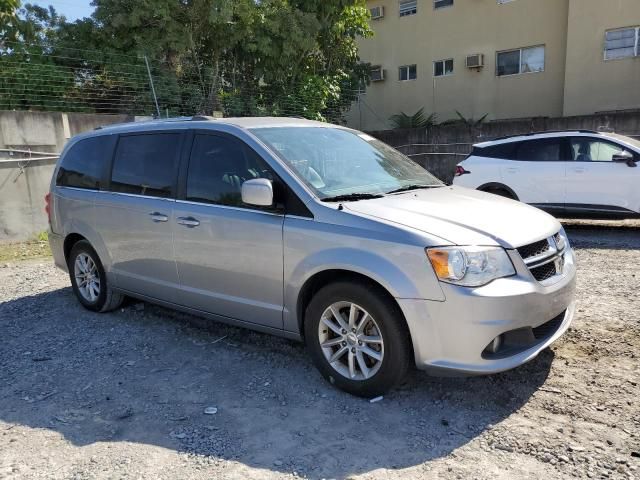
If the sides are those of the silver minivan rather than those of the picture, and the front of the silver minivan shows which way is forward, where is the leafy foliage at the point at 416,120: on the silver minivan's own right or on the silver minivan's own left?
on the silver minivan's own left

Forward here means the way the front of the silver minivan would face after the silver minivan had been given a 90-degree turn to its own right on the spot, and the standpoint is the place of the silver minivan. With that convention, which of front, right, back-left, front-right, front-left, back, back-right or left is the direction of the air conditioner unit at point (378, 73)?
back-right

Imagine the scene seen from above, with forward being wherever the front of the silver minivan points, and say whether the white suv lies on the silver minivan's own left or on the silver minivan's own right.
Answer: on the silver minivan's own left

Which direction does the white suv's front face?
to the viewer's right

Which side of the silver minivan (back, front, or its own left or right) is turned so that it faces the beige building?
left

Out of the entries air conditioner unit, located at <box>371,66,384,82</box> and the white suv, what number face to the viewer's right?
1

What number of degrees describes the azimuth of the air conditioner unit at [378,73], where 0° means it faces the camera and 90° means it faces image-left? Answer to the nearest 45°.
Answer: approximately 45°

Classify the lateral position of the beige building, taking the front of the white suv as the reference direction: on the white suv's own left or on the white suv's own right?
on the white suv's own left

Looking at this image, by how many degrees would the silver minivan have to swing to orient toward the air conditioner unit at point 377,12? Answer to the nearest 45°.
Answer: approximately 135° to its left

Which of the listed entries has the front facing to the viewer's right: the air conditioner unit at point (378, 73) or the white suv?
the white suv

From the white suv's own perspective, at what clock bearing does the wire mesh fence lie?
The wire mesh fence is roughly at 6 o'clock from the white suv.
